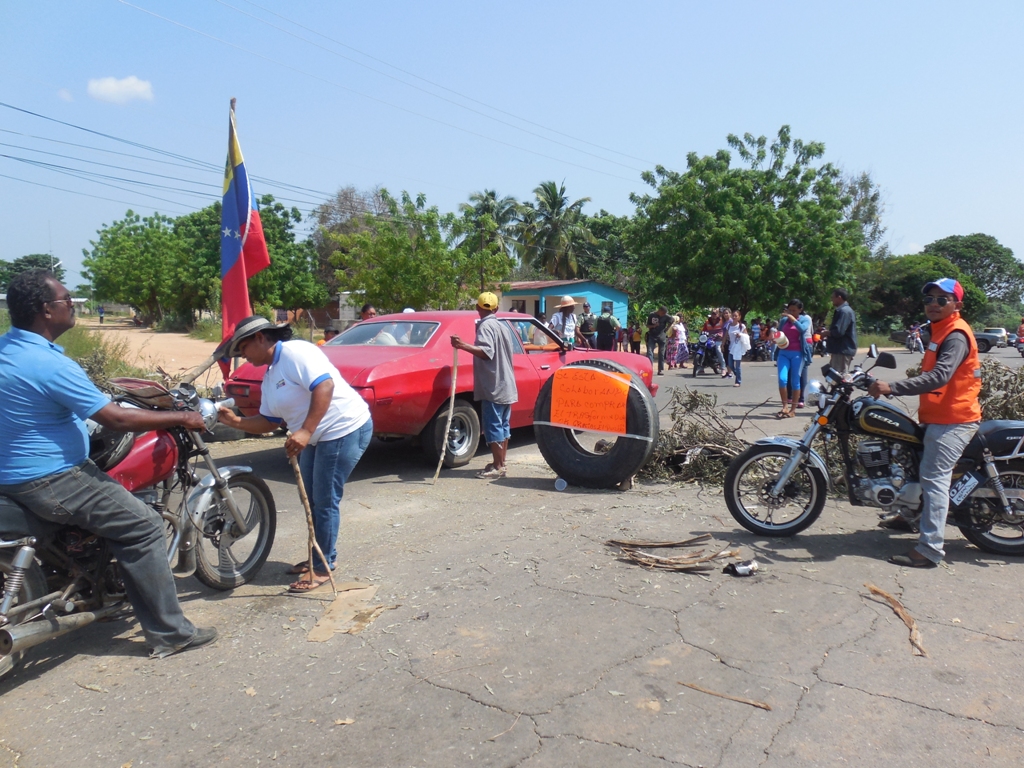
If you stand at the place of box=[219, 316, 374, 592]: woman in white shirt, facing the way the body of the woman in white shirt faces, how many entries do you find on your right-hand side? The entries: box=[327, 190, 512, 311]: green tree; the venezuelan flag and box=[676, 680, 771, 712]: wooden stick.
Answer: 2

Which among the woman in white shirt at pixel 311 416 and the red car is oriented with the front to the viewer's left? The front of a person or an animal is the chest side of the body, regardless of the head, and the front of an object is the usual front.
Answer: the woman in white shirt

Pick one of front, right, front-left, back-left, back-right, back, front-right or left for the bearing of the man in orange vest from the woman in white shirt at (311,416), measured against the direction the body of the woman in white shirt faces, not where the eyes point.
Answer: back

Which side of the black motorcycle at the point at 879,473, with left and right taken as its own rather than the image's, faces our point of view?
left

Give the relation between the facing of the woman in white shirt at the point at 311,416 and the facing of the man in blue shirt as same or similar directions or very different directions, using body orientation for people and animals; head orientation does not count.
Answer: very different directions

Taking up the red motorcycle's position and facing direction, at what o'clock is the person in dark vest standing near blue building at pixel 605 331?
The person in dark vest standing near blue building is roughly at 12 o'clock from the red motorcycle.

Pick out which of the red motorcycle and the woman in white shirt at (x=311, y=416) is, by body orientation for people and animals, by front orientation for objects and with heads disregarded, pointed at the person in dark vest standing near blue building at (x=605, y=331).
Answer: the red motorcycle

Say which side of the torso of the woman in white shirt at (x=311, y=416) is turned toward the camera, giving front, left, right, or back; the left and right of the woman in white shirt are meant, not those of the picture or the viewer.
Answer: left

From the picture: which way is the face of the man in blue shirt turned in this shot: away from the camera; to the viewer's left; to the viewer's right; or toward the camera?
to the viewer's right

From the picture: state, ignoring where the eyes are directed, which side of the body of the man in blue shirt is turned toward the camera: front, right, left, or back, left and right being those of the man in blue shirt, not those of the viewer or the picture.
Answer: right

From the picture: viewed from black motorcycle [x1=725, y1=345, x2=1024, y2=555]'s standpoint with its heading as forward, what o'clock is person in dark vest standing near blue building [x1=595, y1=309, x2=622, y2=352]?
The person in dark vest standing near blue building is roughly at 2 o'clock from the black motorcycle.

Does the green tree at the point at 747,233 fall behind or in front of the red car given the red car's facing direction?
in front

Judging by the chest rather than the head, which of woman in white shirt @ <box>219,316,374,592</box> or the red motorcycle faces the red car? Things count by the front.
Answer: the red motorcycle
